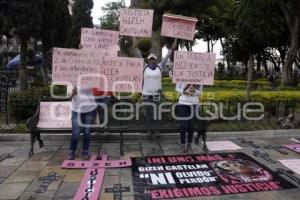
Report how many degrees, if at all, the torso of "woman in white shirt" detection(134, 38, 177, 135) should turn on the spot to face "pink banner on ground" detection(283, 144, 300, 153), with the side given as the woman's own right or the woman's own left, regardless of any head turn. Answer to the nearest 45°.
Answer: approximately 90° to the woman's own left

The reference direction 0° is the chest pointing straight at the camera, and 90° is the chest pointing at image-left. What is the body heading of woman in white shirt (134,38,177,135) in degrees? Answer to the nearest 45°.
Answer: approximately 0°

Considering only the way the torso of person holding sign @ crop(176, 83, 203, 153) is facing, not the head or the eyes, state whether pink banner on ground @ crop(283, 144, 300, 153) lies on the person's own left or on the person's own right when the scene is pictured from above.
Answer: on the person's own left

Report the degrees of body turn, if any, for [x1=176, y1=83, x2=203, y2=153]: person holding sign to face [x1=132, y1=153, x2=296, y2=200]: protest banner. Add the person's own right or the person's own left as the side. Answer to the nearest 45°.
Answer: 0° — they already face it

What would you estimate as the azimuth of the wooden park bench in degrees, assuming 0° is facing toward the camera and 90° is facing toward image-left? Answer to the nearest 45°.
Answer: approximately 0°

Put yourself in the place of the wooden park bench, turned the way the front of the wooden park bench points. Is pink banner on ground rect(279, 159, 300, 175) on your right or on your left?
on your left

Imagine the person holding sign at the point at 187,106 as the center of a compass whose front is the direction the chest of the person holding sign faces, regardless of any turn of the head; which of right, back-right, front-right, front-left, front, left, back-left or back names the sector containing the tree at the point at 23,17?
back-right

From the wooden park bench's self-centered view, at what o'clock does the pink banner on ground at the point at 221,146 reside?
The pink banner on ground is roughly at 9 o'clock from the wooden park bench.

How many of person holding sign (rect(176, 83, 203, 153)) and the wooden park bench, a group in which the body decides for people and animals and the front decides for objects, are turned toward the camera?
2
